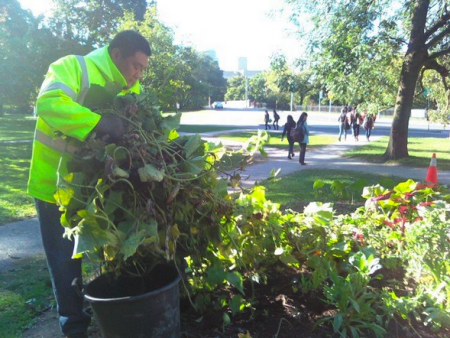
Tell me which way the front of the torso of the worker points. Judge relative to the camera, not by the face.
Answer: to the viewer's right
